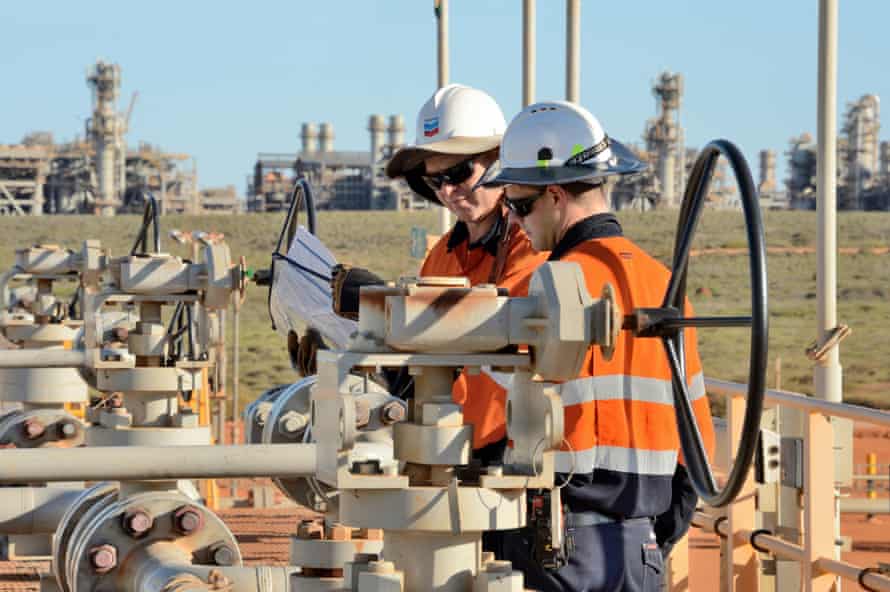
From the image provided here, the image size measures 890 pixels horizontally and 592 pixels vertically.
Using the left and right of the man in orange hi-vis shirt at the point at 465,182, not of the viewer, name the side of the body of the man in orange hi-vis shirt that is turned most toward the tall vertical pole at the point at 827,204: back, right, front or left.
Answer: back

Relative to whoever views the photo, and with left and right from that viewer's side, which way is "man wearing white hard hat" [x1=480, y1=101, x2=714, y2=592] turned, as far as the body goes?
facing away from the viewer and to the left of the viewer

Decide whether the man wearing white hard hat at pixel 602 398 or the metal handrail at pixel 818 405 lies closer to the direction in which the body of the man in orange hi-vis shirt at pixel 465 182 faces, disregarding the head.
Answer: the man wearing white hard hat

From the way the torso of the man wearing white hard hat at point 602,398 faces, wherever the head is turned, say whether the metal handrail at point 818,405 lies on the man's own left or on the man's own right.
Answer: on the man's own right
